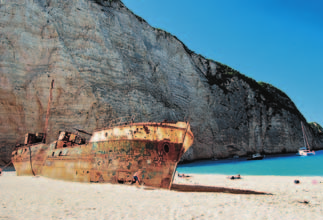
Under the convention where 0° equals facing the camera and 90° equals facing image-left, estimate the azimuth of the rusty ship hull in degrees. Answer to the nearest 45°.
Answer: approximately 315°
